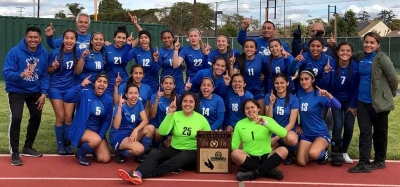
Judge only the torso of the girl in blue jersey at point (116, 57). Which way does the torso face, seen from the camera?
toward the camera

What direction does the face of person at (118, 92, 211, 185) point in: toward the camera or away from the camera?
toward the camera

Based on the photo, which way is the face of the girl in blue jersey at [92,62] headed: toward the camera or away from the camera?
toward the camera

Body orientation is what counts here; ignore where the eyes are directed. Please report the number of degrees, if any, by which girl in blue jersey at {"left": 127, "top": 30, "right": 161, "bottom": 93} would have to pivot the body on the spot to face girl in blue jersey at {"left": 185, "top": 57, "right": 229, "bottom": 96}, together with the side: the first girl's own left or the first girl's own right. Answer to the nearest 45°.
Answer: approximately 45° to the first girl's own left

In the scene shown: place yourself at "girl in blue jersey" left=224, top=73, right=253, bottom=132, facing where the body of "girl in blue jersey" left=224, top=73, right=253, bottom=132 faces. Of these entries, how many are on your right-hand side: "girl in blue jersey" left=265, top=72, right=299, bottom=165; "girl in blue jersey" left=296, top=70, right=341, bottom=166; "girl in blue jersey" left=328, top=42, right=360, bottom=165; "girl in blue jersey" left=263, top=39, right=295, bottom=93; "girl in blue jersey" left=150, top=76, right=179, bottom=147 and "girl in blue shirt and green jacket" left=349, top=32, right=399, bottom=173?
1

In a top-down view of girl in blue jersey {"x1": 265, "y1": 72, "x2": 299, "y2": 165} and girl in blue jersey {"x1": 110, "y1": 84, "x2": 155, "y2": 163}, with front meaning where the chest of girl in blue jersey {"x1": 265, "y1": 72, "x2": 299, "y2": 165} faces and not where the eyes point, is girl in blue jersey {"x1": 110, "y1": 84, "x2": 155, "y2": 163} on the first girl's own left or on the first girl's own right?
on the first girl's own right

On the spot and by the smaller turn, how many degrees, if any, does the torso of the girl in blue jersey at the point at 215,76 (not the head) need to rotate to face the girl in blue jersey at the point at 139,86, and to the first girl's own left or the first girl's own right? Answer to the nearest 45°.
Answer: approximately 90° to the first girl's own right

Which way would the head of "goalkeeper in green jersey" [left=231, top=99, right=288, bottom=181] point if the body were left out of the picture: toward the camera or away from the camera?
toward the camera

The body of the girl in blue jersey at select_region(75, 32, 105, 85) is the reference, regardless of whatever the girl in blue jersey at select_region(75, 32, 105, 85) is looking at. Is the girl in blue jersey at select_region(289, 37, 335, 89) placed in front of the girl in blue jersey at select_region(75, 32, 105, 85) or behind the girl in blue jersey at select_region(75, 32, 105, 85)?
in front

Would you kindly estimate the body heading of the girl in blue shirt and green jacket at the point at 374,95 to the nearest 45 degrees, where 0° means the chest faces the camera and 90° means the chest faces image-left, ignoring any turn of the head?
approximately 45°

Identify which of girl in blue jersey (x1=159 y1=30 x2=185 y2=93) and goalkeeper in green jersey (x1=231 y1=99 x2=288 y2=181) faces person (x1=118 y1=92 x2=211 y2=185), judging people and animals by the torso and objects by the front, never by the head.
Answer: the girl in blue jersey

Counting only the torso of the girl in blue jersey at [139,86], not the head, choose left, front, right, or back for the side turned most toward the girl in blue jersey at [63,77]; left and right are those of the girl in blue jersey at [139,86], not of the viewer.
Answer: right

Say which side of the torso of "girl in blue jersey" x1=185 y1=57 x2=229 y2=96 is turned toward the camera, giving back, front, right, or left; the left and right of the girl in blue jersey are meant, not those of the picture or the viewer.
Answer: front

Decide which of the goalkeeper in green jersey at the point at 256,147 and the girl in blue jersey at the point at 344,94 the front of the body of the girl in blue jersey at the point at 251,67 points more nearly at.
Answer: the goalkeeper in green jersey

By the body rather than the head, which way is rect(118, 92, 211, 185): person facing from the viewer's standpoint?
toward the camera
